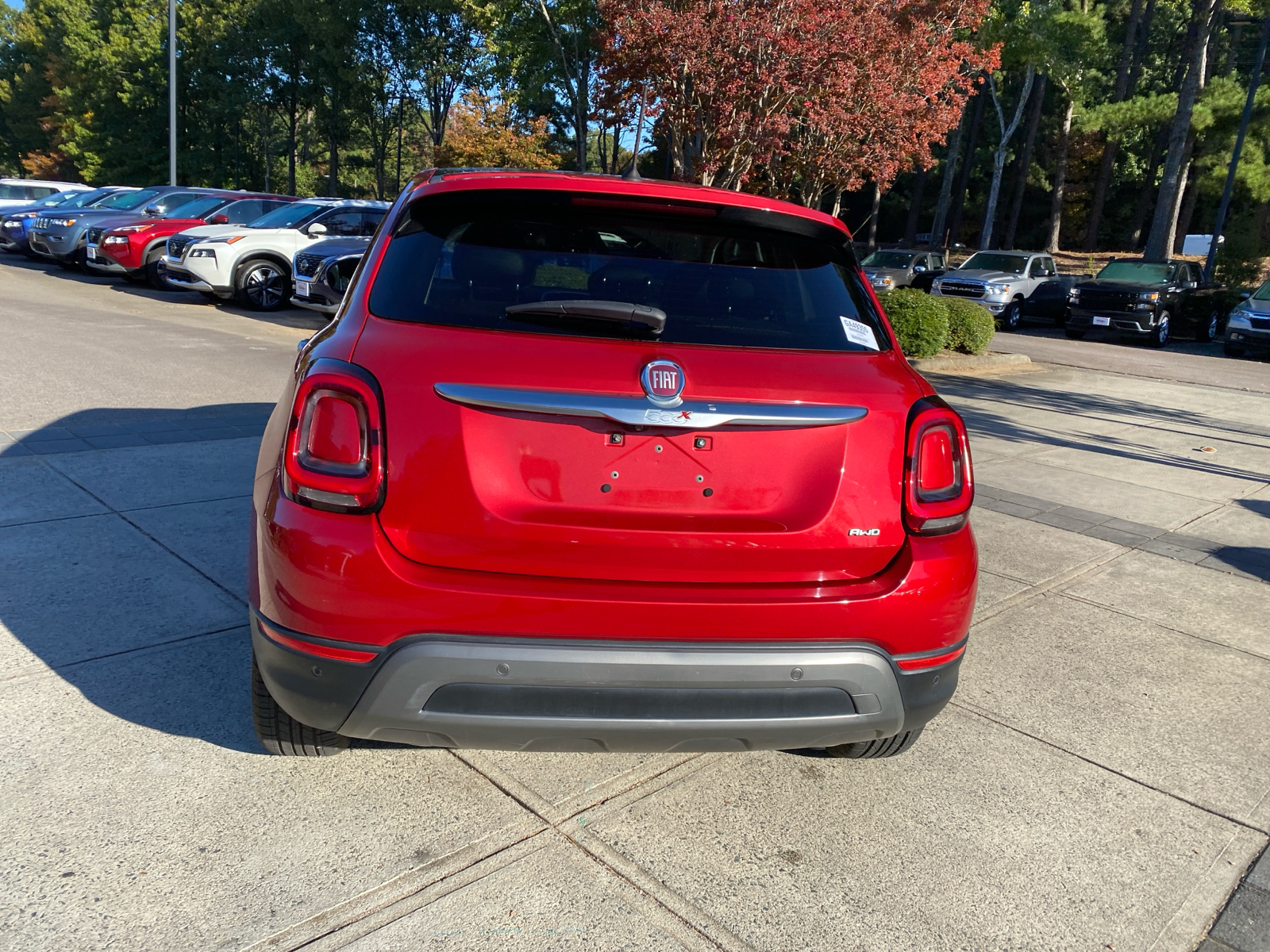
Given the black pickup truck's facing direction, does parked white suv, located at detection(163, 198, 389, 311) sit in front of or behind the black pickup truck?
in front

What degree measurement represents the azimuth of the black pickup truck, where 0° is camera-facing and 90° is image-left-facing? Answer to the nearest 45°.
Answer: approximately 45°

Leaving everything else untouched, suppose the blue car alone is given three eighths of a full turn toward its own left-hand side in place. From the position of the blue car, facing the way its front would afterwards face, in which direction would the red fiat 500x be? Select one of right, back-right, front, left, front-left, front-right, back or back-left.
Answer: right

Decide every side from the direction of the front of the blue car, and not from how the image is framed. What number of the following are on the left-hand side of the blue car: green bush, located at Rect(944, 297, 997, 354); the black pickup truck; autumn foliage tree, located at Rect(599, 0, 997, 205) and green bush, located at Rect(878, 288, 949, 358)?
4

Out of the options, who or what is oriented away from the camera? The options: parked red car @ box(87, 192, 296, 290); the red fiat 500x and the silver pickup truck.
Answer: the red fiat 500x

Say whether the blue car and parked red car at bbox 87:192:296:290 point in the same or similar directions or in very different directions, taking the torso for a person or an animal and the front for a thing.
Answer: same or similar directions

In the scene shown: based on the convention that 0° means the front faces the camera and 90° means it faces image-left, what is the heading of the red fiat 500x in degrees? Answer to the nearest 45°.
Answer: approximately 180°

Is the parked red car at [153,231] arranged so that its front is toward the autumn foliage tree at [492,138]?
no

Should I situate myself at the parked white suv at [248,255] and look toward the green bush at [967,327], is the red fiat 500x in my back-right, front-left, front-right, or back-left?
front-right

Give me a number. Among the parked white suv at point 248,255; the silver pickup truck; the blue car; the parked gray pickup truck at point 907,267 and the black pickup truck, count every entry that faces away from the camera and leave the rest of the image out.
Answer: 0

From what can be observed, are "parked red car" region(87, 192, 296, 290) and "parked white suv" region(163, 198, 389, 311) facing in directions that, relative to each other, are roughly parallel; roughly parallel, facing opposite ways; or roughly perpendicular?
roughly parallel

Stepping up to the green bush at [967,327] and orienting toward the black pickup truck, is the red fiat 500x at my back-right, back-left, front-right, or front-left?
back-right

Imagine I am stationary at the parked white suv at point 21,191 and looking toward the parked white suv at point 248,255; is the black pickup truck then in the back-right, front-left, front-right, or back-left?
front-left

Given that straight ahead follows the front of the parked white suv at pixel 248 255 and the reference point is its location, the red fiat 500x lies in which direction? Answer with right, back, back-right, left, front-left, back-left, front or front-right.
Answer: front-left

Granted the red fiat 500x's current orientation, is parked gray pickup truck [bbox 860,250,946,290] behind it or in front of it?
in front

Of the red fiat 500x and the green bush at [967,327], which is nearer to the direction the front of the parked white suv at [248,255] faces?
the red fiat 500x

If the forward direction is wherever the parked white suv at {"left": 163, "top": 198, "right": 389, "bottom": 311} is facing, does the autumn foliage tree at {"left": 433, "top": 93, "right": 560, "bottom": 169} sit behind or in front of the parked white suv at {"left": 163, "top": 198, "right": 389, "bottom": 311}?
behind

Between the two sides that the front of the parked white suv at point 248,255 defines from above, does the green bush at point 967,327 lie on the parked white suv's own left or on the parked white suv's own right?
on the parked white suv's own left
